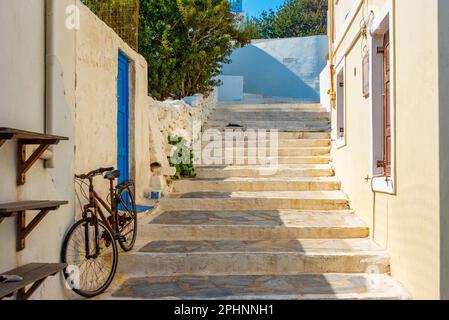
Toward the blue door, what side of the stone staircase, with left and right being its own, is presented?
right

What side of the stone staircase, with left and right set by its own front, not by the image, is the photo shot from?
front

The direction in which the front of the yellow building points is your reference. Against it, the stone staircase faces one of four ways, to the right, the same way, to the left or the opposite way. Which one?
to the left

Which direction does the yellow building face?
to the viewer's left

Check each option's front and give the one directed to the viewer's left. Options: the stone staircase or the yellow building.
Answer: the yellow building

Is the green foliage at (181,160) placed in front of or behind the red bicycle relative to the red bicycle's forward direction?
behind

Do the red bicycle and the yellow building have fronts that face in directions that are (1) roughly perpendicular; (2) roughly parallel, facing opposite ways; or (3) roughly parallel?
roughly perpendicular

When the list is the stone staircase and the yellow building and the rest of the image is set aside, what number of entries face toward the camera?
1

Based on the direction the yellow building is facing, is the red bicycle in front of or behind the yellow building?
in front
